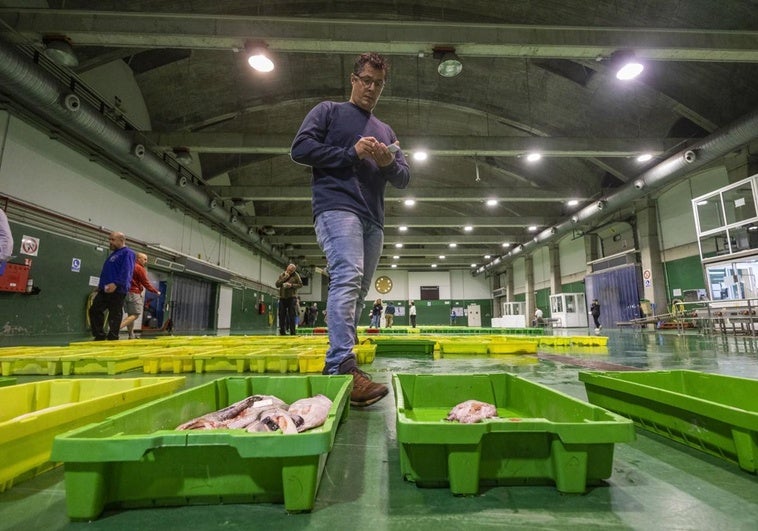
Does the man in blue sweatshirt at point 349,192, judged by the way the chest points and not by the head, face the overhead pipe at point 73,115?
no

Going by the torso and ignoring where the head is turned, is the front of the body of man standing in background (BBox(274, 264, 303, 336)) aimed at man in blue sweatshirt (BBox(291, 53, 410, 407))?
yes

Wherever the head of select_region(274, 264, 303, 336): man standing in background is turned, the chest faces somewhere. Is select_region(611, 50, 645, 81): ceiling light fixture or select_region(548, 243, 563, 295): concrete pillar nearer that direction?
the ceiling light fixture

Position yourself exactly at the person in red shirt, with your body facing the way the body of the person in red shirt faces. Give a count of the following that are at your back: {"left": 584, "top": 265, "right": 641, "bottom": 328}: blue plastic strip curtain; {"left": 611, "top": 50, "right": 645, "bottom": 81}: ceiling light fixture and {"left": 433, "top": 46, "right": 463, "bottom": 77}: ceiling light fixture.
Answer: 0

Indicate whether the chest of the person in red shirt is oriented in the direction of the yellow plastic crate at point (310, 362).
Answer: no

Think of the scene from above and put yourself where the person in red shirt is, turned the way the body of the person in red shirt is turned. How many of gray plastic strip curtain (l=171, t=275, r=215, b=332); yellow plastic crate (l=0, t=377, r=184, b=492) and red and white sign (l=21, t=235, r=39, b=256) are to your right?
1

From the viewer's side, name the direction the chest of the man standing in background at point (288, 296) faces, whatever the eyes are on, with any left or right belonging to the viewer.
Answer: facing the viewer

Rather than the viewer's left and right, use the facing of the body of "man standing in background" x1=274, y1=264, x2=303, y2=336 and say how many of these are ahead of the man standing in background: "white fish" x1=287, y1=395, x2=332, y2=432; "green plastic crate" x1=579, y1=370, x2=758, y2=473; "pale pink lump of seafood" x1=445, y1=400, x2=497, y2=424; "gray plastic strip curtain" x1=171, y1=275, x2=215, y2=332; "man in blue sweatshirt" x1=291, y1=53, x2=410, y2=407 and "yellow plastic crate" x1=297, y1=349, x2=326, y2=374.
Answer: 5

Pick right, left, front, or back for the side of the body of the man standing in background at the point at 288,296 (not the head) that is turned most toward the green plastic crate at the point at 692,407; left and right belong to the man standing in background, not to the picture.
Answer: front

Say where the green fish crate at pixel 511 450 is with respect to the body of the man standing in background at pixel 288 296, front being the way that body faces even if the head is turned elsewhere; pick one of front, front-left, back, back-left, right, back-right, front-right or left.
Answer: front

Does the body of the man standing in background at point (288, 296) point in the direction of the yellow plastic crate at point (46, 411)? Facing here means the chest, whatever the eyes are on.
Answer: yes

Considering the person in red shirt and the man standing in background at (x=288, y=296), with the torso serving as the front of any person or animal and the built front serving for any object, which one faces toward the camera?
the man standing in background

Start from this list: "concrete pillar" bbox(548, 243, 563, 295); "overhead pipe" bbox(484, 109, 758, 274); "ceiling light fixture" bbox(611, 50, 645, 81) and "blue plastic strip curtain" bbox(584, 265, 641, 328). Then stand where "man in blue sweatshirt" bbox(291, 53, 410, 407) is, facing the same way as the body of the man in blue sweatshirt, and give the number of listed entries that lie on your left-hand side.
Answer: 4
